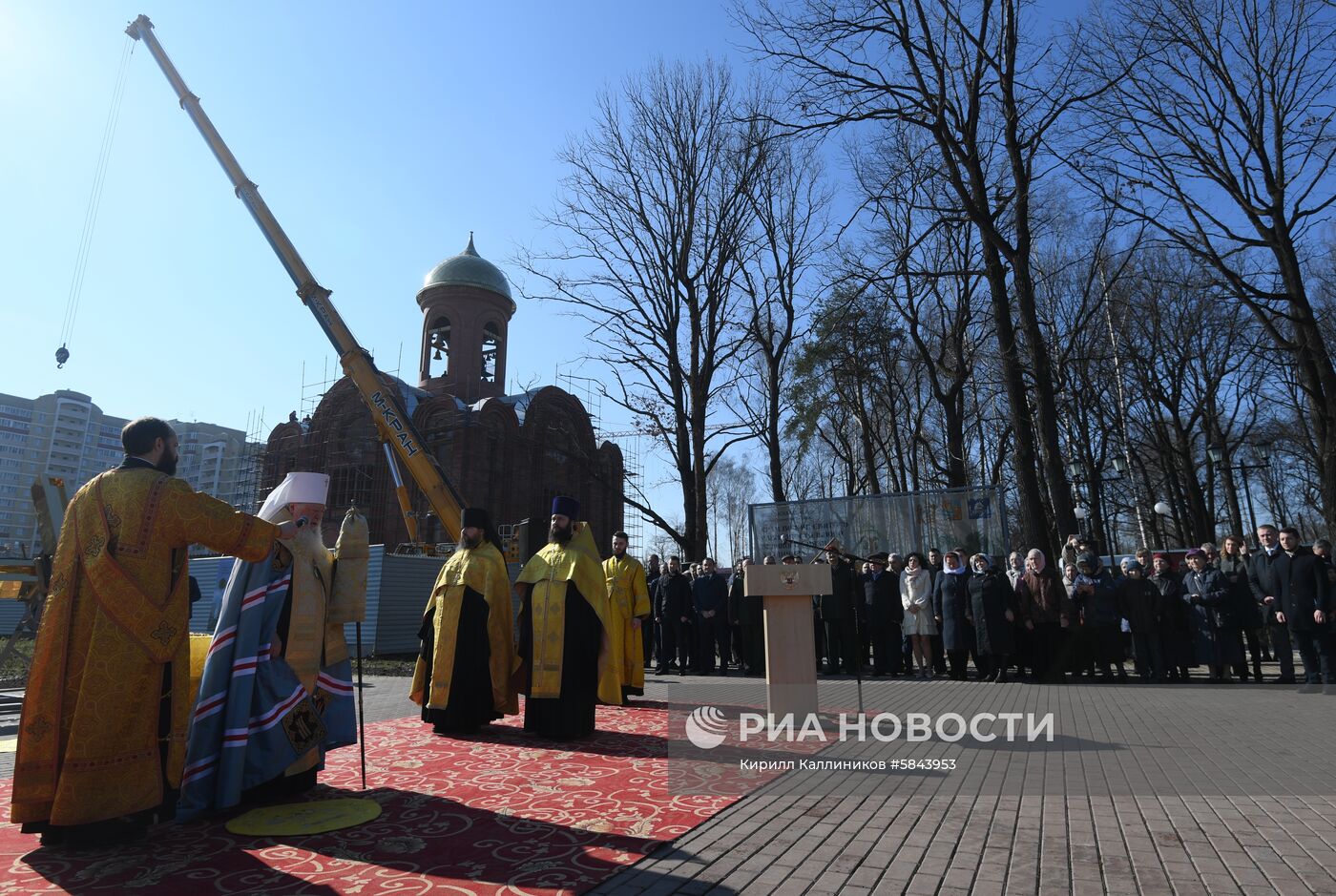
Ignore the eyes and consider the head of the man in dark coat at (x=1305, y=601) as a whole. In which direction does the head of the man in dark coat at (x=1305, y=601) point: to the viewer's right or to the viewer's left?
to the viewer's left

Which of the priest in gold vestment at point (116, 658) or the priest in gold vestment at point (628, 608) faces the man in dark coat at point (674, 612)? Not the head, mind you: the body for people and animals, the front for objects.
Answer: the priest in gold vestment at point (116, 658)

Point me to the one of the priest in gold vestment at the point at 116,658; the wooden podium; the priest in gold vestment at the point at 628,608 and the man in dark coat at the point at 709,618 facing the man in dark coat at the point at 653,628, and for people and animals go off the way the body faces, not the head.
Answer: the priest in gold vestment at the point at 116,658

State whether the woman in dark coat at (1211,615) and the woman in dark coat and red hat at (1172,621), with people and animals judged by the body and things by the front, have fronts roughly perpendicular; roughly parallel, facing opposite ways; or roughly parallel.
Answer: roughly parallel

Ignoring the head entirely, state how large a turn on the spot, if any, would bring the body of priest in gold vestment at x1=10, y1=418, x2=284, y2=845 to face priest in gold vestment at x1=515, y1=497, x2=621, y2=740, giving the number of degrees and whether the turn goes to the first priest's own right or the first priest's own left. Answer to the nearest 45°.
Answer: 0° — they already face them

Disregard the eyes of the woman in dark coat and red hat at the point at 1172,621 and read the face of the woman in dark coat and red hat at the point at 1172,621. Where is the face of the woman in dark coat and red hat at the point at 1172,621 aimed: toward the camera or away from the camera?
toward the camera

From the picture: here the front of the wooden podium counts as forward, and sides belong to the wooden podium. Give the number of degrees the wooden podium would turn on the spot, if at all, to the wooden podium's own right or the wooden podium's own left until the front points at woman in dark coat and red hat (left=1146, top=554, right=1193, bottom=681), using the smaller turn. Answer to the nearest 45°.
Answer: approximately 135° to the wooden podium's own left

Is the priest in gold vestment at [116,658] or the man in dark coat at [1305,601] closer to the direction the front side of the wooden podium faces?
the priest in gold vestment

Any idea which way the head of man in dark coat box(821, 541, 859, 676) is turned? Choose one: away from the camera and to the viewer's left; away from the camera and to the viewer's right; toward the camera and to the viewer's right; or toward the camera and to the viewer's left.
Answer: toward the camera and to the viewer's left

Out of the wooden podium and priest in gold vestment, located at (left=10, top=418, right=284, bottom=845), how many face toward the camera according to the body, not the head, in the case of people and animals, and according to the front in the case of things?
1

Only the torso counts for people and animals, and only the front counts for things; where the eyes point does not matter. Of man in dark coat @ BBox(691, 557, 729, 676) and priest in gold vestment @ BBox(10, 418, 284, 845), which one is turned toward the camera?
the man in dark coat

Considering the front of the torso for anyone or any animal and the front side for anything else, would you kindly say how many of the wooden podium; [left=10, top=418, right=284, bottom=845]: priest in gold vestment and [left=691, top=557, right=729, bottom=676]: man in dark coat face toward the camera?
2

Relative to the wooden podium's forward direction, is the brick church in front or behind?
behind

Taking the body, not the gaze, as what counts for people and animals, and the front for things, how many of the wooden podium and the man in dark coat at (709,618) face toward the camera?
2

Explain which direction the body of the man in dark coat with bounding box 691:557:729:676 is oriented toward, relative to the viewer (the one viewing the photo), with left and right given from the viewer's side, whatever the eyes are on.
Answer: facing the viewer

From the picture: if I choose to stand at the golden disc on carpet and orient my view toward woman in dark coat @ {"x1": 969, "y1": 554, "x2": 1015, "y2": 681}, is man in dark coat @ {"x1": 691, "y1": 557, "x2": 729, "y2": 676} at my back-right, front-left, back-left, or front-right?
front-left

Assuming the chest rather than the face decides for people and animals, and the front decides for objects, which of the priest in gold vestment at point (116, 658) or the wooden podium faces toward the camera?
the wooden podium
